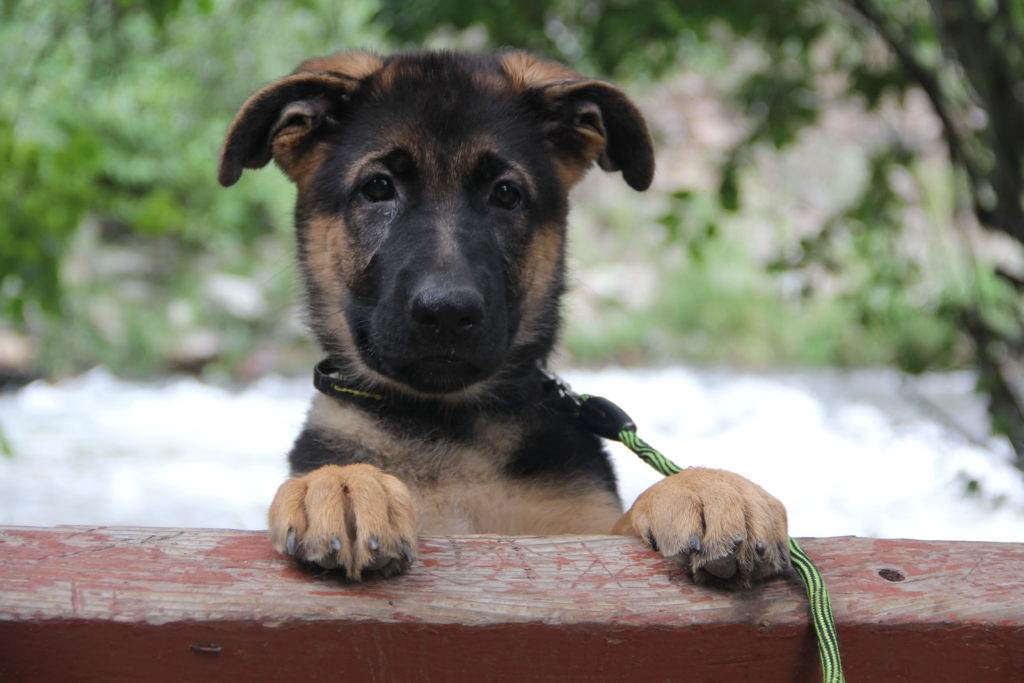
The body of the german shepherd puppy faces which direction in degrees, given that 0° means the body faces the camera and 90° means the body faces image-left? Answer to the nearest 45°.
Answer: approximately 0°

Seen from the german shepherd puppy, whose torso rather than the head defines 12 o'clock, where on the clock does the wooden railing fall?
The wooden railing is roughly at 12 o'clock from the german shepherd puppy.
